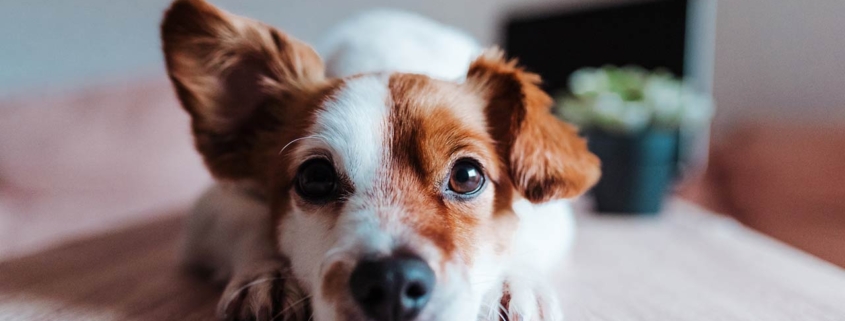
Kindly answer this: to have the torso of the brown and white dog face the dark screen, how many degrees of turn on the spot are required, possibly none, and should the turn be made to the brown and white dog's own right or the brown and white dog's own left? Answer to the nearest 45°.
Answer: approximately 135° to the brown and white dog's own left

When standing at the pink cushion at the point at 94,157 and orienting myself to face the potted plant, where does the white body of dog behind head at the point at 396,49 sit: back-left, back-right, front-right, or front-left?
front-right

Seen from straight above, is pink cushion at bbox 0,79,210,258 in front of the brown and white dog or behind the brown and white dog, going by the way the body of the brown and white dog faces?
behind

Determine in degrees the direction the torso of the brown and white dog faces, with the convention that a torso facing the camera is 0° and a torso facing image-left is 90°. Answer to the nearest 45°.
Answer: approximately 0°

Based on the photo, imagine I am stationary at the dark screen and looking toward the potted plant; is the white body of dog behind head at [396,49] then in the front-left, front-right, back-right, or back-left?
front-right

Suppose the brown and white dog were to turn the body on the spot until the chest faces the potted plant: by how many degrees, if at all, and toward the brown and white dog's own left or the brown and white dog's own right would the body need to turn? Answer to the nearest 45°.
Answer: approximately 135° to the brown and white dog's own left
